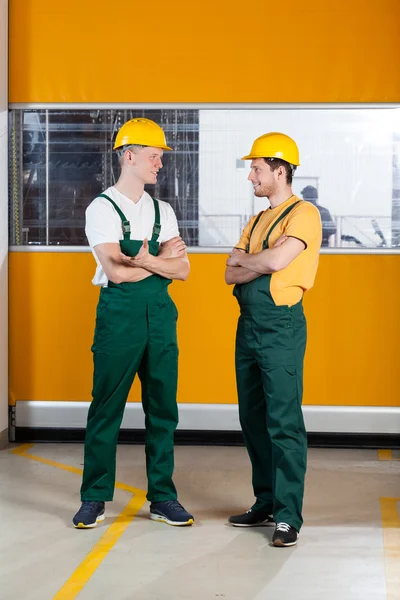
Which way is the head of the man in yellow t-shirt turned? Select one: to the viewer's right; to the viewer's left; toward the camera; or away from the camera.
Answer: to the viewer's left

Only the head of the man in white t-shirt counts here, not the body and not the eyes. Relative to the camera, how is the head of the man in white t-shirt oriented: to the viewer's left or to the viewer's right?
to the viewer's right

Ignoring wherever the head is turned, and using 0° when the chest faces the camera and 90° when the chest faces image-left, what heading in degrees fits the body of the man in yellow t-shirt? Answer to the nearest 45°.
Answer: approximately 45°

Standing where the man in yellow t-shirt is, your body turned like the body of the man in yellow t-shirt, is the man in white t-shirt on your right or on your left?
on your right
